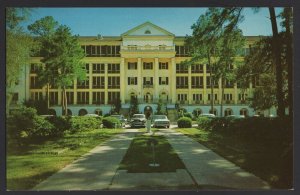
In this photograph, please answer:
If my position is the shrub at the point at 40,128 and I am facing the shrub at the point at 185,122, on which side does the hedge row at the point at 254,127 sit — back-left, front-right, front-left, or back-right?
front-right

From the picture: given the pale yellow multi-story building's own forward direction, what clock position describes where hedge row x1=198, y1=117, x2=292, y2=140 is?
The hedge row is roughly at 11 o'clock from the pale yellow multi-story building.

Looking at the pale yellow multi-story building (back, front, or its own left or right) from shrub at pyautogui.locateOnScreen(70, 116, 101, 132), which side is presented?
front

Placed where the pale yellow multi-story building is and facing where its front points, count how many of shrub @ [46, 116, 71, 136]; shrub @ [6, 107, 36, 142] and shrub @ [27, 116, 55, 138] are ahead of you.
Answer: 3

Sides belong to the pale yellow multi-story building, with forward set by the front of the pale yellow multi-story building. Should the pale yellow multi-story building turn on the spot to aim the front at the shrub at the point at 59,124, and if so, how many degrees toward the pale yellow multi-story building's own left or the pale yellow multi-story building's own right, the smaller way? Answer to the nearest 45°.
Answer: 0° — it already faces it

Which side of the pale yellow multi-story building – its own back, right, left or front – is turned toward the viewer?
front

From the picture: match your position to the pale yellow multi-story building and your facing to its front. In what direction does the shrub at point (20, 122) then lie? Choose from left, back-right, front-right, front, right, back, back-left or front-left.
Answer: front

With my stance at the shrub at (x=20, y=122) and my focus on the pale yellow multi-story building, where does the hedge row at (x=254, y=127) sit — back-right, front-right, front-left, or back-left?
front-right
